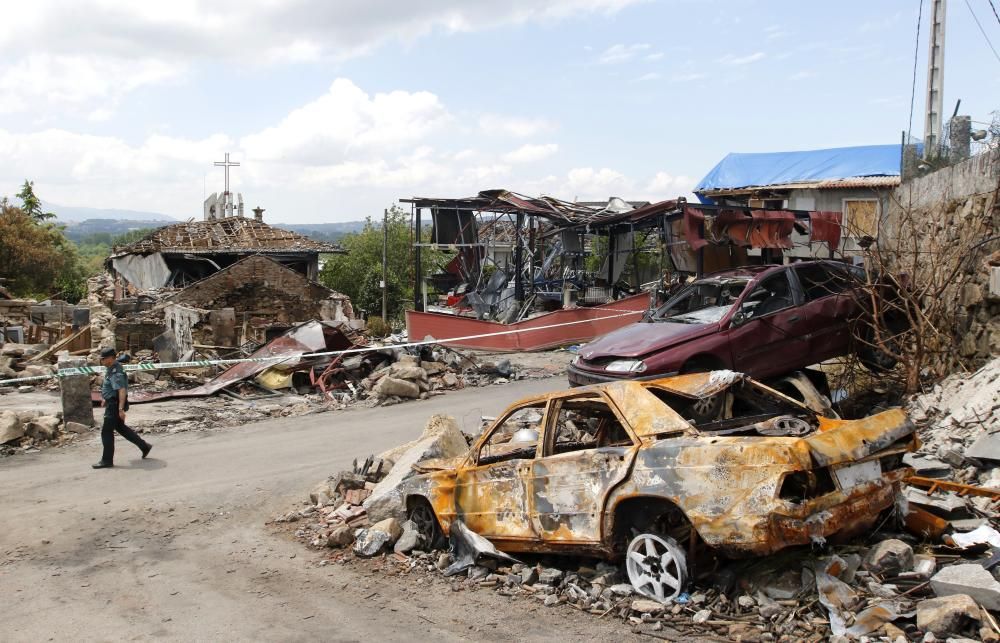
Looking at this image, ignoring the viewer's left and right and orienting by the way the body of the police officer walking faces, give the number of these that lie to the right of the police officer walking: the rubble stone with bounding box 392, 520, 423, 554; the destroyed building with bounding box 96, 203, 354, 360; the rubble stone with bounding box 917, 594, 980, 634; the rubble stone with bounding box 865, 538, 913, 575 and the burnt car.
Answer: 1

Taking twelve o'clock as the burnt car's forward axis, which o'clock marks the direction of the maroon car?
The maroon car is roughly at 2 o'clock from the burnt car.

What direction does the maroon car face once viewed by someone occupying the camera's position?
facing the viewer and to the left of the viewer

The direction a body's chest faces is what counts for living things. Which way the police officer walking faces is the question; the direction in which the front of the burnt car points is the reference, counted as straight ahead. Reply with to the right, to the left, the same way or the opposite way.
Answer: to the left

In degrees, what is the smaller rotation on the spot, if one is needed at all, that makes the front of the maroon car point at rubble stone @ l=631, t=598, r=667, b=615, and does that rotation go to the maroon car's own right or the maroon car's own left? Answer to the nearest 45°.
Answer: approximately 45° to the maroon car's own left

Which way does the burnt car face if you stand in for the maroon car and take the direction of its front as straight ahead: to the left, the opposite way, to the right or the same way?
to the right

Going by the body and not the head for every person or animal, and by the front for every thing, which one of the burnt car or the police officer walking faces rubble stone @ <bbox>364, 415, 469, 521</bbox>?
the burnt car

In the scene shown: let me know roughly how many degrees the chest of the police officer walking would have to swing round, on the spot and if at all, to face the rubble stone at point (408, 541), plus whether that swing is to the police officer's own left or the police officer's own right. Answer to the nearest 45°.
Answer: approximately 135° to the police officer's own left

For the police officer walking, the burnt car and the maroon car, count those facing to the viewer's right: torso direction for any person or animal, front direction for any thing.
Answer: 0

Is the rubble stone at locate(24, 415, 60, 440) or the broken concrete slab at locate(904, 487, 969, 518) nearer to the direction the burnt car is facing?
the rubble stone

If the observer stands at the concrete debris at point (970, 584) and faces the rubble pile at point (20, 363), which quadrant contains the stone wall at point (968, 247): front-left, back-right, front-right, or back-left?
front-right

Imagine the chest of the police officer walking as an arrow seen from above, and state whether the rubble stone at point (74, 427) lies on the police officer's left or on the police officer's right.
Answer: on the police officer's right

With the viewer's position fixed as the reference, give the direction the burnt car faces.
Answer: facing away from the viewer and to the left of the viewer

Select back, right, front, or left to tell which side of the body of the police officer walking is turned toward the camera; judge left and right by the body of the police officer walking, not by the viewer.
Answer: left

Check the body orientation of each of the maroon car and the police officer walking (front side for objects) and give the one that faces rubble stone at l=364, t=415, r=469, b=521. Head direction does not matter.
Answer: the maroon car

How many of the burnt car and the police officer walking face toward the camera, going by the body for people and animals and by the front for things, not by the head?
0
